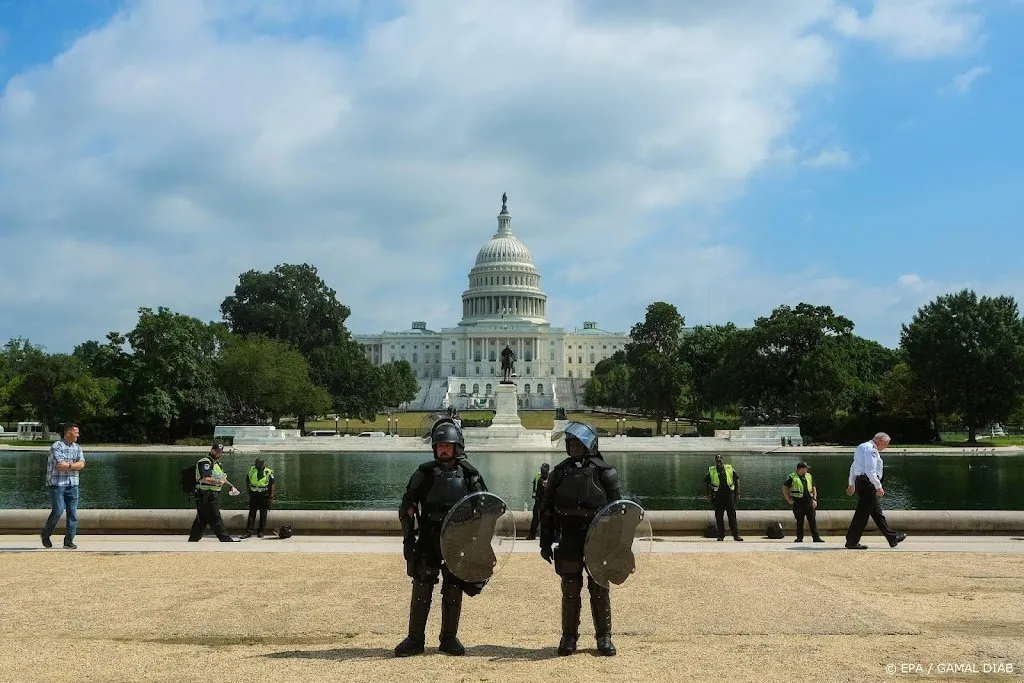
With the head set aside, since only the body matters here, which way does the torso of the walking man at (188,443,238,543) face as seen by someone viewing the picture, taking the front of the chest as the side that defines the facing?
to the viewer's right

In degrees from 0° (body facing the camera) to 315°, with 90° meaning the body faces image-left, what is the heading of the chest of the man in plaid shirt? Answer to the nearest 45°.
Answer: approximately 315°

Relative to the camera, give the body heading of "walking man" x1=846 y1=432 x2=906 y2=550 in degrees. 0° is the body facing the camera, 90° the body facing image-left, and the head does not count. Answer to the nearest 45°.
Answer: approximately 270°

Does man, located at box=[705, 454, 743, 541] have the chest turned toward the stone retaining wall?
no

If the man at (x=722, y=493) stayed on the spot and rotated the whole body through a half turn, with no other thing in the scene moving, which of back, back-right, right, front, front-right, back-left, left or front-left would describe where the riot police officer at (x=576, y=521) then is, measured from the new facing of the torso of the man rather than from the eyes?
back

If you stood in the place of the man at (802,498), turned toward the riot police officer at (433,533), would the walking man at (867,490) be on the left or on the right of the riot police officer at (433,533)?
left

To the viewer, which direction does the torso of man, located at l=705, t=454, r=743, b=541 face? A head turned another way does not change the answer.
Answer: toward the camera

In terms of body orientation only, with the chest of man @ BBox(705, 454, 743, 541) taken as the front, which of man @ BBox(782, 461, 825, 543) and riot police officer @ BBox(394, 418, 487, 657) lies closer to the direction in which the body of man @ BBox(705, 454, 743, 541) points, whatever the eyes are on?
the riot police officer

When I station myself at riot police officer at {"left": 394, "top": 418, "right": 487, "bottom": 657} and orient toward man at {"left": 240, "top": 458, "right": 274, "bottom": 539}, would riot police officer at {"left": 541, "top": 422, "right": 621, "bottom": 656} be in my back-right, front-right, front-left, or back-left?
back-right

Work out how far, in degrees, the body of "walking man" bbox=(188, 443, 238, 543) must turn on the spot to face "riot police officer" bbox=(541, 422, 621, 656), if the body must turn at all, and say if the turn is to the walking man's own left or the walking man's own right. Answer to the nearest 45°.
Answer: approximately 90° to the walking man's own right

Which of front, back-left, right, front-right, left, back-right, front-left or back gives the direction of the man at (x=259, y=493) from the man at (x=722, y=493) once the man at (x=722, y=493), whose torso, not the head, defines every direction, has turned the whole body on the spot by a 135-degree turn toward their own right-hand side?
front-left
